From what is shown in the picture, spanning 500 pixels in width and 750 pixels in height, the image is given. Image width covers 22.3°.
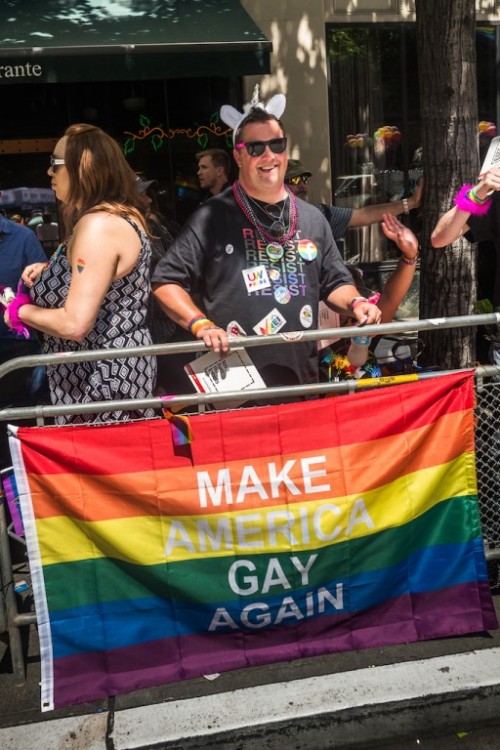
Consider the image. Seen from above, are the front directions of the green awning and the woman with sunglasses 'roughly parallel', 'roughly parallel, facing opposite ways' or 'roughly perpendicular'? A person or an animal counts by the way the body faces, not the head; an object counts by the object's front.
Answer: roughly perpendicular

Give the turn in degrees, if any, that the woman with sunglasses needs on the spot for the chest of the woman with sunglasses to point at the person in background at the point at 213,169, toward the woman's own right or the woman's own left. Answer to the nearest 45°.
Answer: approximately 90° to the woman's own right

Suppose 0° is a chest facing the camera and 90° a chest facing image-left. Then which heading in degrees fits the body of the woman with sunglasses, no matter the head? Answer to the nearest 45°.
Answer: approximately 90°

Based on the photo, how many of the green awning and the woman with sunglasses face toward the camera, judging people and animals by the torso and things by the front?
1

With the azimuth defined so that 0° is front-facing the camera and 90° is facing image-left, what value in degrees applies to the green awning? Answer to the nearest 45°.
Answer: approximately 0°

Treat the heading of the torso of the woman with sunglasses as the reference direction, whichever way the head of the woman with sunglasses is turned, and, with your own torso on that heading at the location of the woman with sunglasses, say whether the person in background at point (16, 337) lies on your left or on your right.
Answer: on your right

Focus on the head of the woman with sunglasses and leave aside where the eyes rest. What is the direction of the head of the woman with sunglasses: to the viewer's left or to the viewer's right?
to the viewer's left
